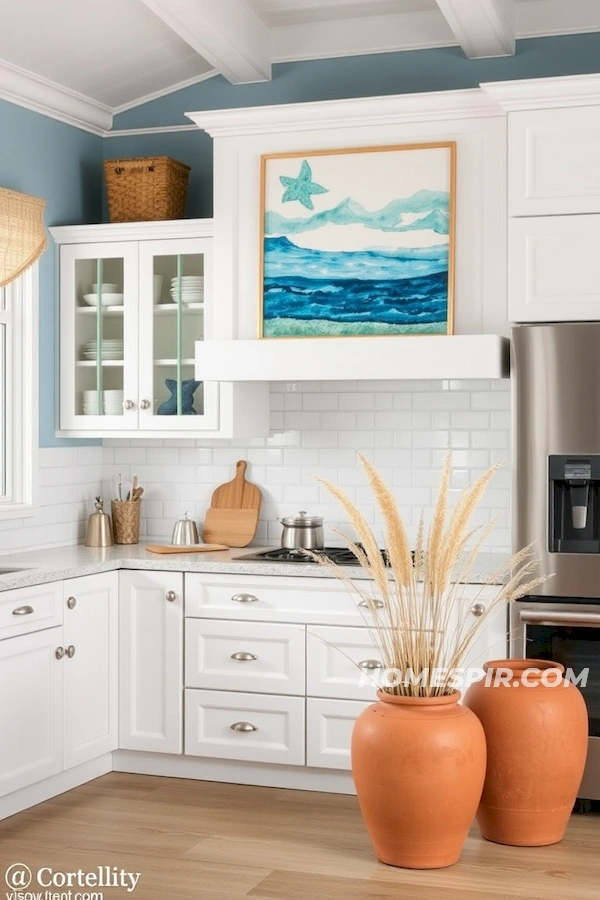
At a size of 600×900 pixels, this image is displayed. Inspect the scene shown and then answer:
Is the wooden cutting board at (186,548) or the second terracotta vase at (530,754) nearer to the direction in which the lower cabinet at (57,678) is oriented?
the second terracotta vase

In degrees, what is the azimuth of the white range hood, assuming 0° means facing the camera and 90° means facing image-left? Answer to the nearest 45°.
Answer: approximately 0°

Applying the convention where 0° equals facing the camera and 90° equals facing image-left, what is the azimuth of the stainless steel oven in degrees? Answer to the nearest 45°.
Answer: approximately 0°

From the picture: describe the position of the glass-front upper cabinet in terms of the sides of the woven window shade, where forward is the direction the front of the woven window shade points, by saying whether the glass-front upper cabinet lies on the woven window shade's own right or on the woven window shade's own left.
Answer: on the woven window shade's own left

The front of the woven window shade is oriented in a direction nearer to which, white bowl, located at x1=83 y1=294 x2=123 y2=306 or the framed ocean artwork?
the framed ocean artwork

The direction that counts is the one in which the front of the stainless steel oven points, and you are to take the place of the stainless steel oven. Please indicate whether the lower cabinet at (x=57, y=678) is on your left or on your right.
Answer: on your right

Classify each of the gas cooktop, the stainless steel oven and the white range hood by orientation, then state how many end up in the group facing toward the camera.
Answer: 3

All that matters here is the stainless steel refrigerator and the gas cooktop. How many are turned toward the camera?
2

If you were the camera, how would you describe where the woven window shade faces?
facing the viewer and to the right of the viewer

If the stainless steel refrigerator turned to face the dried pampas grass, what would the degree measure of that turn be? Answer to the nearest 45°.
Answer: approximately 45° to its right
